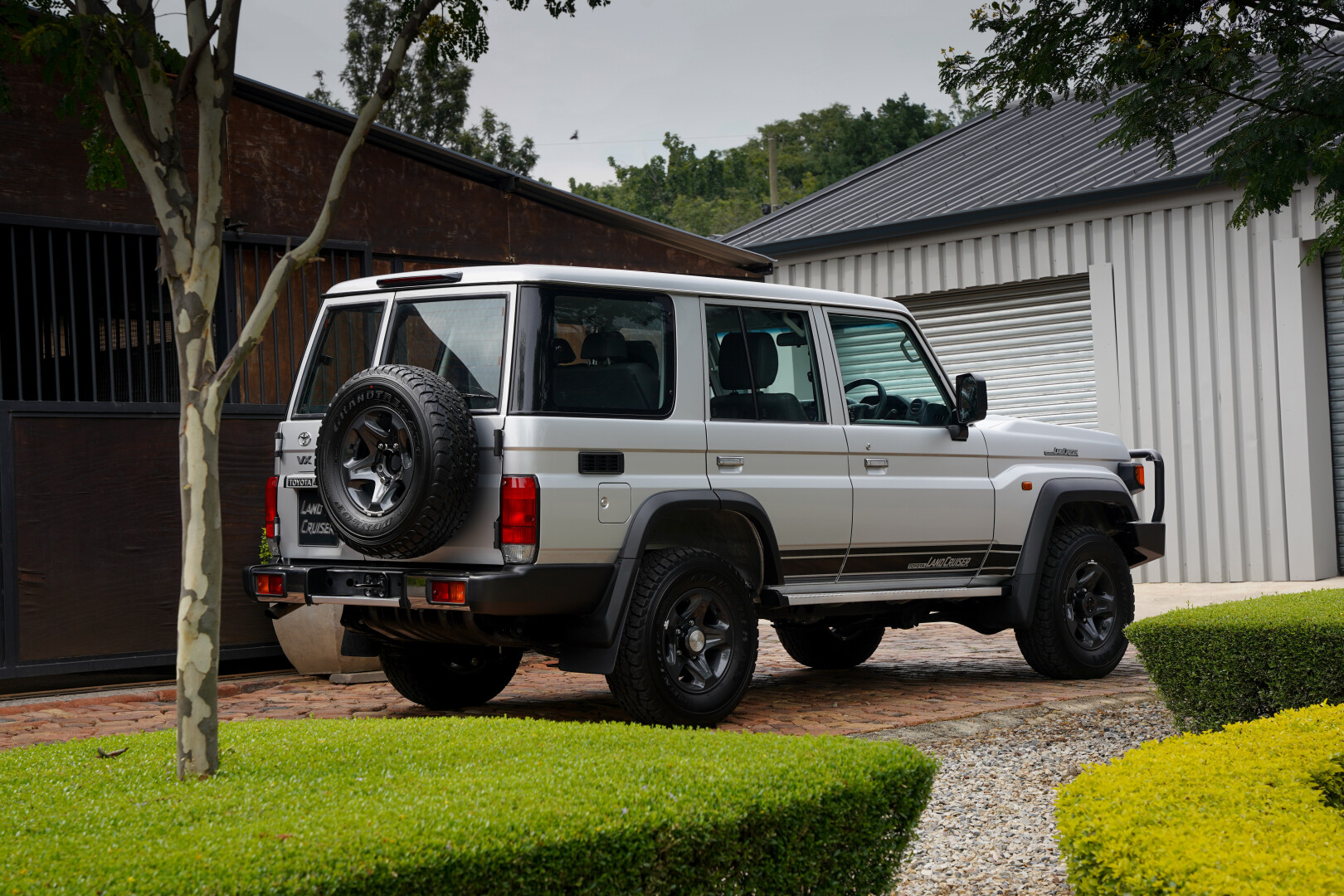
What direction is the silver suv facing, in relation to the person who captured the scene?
facing away from the viewer and to the right of the viewer

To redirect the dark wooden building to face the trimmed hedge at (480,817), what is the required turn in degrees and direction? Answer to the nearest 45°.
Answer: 0° — it already faces it

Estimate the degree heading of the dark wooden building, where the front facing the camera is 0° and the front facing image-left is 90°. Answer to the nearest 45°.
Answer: approximately 0°

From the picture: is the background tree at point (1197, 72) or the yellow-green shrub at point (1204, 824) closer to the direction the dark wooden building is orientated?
the yellow-green shrub

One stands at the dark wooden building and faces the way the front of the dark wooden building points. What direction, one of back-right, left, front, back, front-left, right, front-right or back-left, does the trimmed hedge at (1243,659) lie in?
front-left

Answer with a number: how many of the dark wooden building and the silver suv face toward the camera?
1

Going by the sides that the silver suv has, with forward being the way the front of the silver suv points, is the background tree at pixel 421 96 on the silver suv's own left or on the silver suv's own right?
on the silver suv's own left

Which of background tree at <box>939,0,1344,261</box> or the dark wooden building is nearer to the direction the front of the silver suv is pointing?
the background tree
